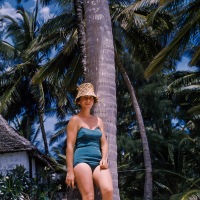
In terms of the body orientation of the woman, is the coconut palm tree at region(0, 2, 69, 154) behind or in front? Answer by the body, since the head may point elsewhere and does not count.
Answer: behind

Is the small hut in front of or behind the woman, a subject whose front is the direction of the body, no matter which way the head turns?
behind

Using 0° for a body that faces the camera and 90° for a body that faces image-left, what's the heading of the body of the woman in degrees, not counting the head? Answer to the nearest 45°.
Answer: approximately 315°
